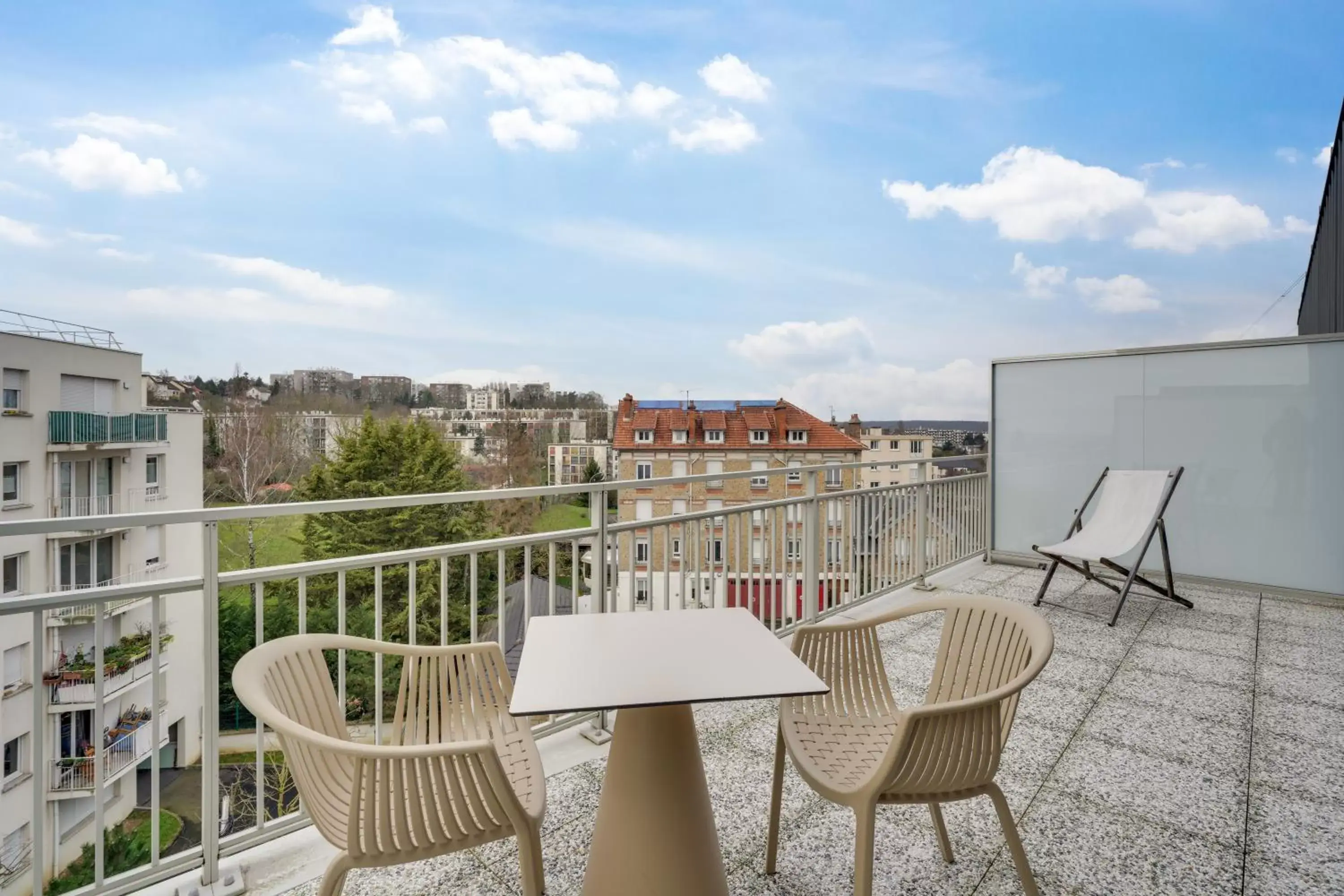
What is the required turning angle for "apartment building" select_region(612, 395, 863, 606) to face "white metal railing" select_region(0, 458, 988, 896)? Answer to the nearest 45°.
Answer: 0° — it already faces it

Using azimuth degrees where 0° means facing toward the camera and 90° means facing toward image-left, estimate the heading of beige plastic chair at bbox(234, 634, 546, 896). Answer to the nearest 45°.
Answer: approximately 270°

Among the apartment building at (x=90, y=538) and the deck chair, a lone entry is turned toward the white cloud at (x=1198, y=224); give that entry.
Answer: the apartment building

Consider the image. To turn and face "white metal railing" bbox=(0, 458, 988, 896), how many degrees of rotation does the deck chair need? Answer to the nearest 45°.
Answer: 0° — it already faces it

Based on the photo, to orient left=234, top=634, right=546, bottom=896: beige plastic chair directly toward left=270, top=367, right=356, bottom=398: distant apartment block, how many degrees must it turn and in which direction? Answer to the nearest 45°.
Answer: approximately 90° to its left

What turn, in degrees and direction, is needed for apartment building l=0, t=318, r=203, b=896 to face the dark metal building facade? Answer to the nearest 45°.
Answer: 0° — it already faces it

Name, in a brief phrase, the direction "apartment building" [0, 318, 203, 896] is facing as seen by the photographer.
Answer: facing the viewer and to the right of the viewer

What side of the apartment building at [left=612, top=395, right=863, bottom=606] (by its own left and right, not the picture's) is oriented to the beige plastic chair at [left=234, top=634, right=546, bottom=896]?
front

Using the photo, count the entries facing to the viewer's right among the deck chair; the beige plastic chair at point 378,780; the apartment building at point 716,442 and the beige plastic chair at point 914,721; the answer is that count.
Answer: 1

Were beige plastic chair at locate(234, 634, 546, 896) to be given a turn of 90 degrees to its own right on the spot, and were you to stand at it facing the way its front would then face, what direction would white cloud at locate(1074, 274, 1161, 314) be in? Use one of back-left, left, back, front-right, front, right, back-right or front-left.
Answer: back-left
